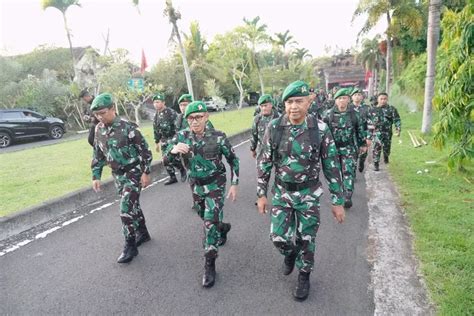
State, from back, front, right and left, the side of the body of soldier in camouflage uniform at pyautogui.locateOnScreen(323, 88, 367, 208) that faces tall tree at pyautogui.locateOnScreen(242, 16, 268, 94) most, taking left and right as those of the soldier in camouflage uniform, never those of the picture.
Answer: back

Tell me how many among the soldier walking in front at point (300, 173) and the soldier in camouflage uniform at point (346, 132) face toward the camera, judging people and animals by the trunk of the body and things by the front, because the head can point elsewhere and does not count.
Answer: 2

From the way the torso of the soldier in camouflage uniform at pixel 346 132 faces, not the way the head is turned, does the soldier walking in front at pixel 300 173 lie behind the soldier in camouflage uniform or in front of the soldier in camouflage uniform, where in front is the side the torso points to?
in front

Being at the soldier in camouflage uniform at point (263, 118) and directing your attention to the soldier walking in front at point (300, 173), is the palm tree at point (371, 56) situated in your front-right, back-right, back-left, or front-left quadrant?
back-left

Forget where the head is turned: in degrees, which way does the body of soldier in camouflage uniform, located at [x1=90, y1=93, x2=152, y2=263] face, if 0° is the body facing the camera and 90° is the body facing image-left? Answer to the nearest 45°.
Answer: approximately 45°

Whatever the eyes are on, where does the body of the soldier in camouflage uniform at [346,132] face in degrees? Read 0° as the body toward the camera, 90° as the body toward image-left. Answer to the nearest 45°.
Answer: approximately 0°

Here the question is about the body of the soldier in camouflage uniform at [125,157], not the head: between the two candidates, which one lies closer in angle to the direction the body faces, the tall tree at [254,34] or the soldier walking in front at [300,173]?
the soldier walking in front
